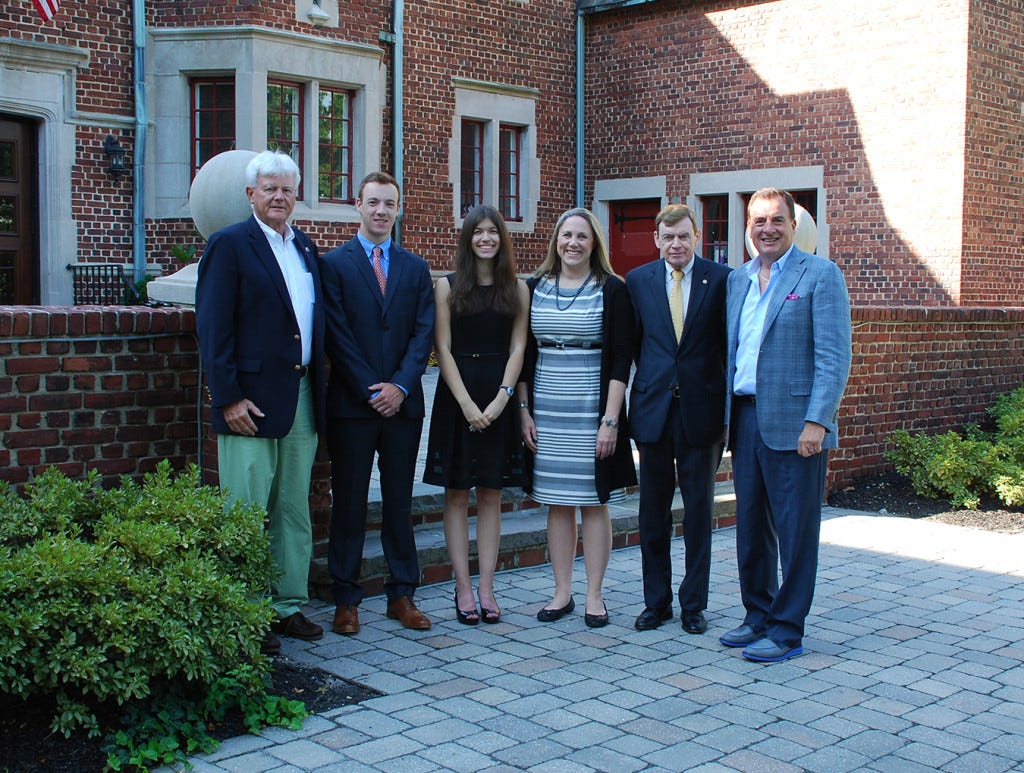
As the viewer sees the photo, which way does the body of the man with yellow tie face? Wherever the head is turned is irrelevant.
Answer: toward the camera

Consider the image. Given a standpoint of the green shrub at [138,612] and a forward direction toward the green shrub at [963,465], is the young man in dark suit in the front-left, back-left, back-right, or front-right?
front-left

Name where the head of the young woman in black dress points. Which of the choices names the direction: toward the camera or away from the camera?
toward the camera

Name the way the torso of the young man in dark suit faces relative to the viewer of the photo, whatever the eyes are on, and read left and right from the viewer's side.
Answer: facing the viewer

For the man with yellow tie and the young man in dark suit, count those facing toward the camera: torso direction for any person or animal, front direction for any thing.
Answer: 2

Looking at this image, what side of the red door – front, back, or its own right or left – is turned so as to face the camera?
front

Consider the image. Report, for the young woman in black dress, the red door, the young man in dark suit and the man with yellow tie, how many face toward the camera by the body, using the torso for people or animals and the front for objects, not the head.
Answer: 4

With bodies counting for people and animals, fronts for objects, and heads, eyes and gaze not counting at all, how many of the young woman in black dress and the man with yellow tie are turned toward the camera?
2

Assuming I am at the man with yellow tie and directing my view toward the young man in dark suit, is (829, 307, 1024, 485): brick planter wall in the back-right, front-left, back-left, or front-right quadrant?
back-right

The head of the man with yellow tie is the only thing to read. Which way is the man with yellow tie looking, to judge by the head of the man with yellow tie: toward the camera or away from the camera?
toward the camera

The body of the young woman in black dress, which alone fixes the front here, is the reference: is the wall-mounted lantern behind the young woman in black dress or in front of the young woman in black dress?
behind
